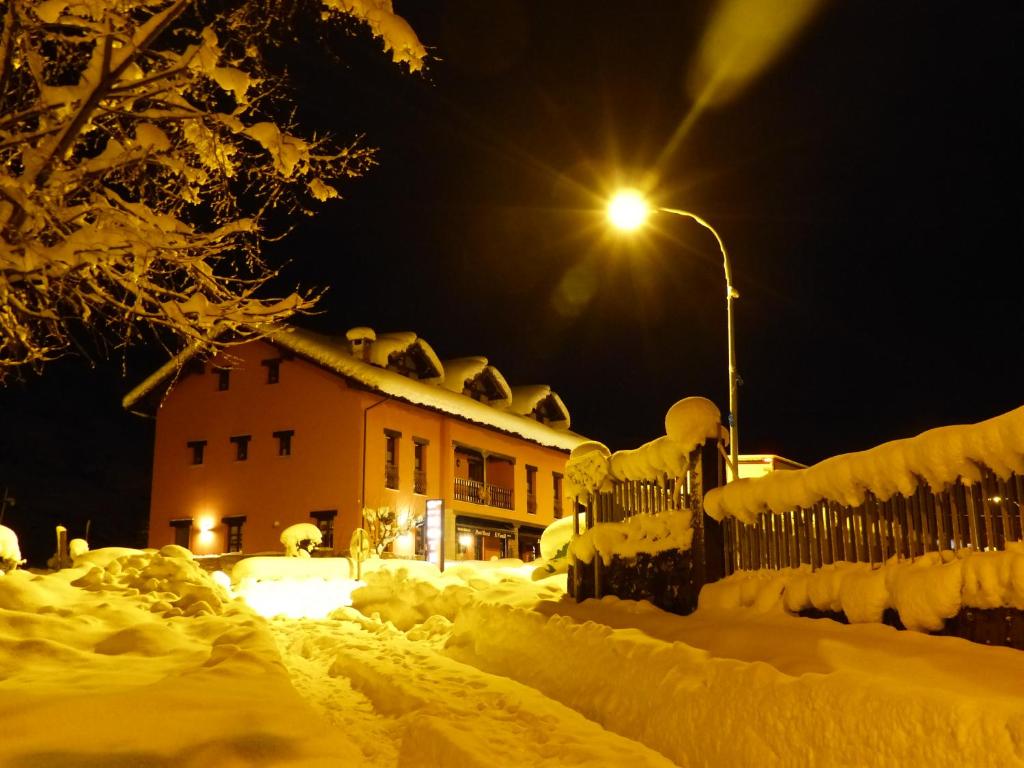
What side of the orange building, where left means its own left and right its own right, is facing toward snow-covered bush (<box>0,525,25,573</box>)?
right

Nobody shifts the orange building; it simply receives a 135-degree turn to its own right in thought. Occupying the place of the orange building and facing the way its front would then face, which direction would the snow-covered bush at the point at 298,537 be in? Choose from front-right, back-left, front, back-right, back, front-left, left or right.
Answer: left

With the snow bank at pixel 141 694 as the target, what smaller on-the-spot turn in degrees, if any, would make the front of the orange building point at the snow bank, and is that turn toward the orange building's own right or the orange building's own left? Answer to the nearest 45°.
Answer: approximately 45° to the orange building's own right

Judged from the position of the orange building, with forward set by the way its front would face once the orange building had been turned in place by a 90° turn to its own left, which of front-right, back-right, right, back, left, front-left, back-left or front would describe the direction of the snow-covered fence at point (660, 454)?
back-right

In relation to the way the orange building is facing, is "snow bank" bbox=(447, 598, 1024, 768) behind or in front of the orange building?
in front

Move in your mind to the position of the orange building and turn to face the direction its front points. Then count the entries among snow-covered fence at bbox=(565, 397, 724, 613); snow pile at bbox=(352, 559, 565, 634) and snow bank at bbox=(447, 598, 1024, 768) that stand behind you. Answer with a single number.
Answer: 0

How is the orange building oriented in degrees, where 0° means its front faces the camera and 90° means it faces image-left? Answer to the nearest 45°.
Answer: approximately 315°

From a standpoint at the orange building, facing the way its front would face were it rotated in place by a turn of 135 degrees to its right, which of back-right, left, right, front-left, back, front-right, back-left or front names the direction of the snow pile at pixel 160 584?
left

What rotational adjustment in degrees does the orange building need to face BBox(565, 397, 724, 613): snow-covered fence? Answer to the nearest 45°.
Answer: approximately 45° to its right

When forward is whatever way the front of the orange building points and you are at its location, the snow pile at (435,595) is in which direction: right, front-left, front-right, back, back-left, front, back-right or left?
front-right
